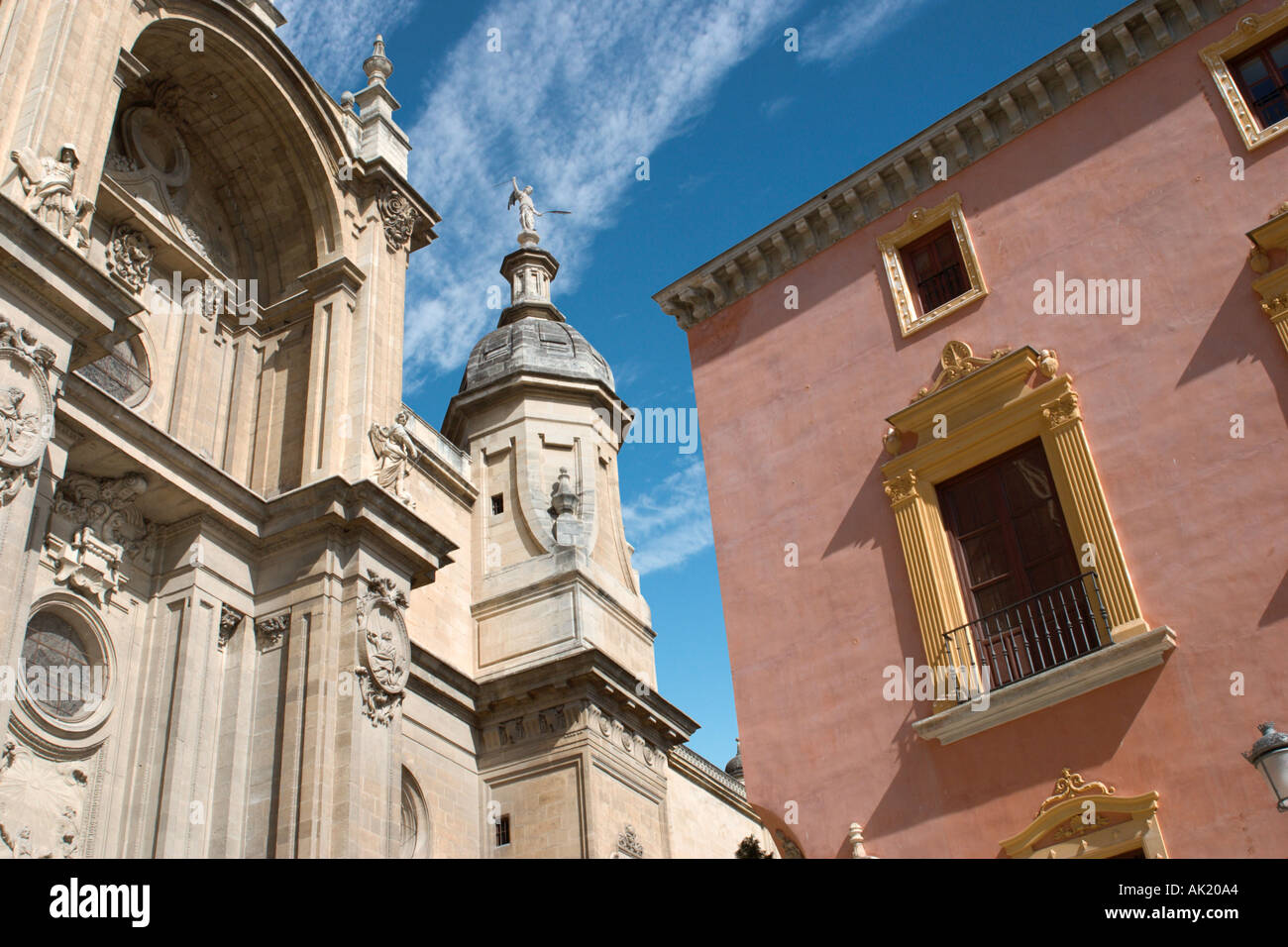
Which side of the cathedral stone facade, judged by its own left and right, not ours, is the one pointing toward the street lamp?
front

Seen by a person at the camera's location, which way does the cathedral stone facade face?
facing the viewer and to the right of the viewer
